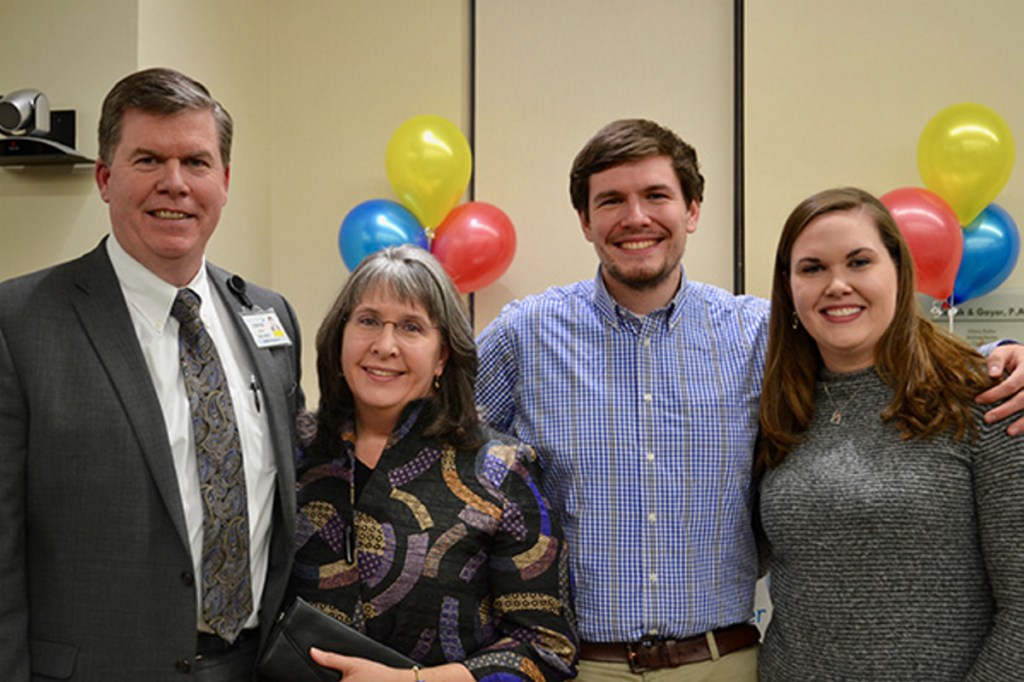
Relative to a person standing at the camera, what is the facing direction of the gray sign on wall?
facing the viewer

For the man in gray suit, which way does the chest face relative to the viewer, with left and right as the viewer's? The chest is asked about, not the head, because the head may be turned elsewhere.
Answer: facing the viewer and to the right of the viewer

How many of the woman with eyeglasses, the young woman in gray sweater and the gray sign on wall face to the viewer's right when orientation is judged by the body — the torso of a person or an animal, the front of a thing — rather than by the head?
0

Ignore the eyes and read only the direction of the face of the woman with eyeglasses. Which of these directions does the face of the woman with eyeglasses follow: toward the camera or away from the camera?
toward the camera

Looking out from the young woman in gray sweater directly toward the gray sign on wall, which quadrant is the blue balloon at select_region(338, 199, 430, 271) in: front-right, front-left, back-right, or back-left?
front-left

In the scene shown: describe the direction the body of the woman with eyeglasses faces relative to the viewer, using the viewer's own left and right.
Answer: facing the viewer and to the left of the viewer

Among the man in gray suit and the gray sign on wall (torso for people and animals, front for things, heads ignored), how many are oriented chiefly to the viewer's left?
0
